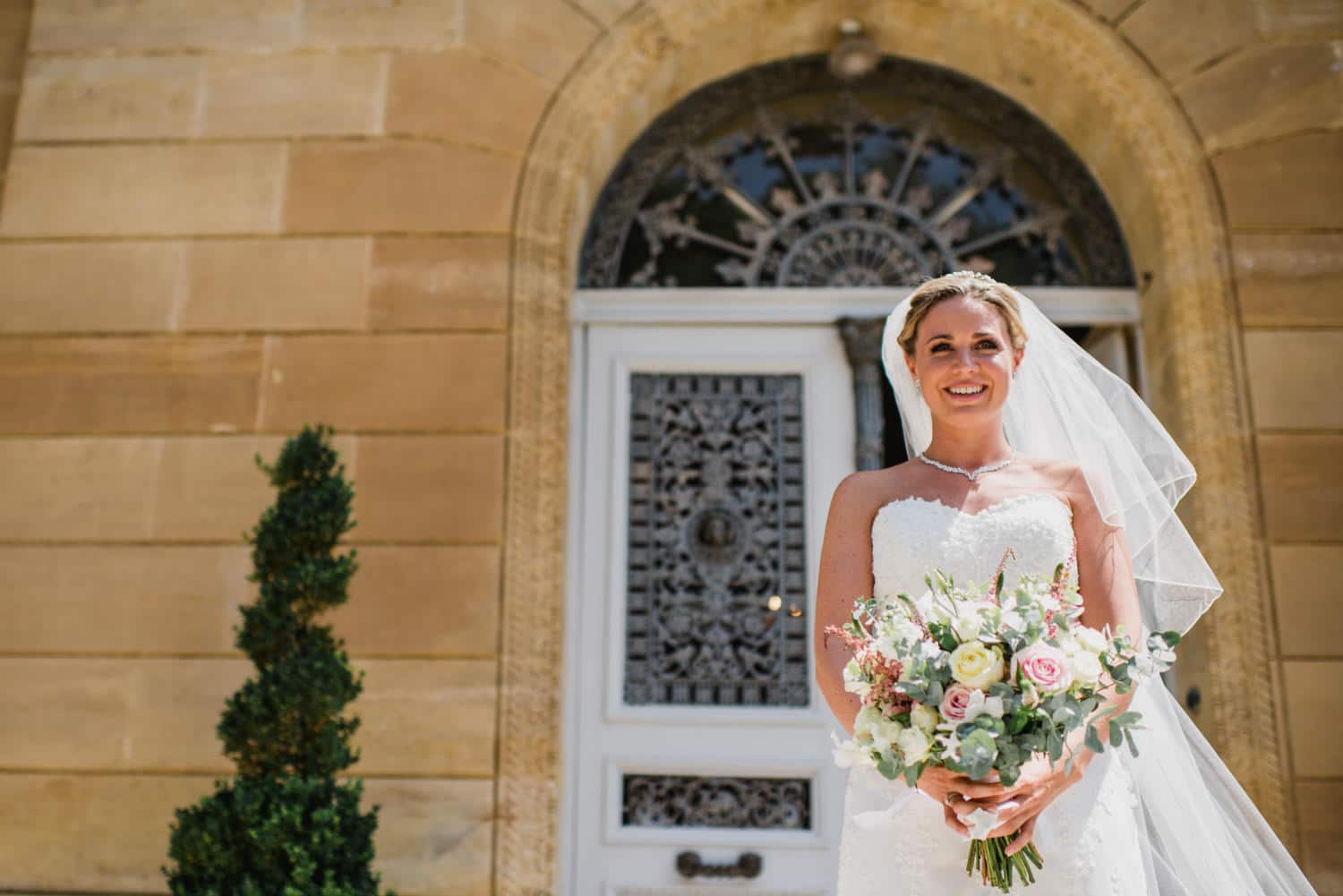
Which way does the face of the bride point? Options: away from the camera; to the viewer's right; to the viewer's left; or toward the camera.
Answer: toward the camera

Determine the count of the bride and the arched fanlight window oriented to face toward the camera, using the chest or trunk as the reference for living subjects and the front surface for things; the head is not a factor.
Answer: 2

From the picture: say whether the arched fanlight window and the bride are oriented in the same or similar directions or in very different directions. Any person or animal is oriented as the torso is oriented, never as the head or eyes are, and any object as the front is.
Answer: same or similar directions

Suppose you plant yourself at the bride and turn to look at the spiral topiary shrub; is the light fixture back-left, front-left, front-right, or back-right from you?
front-right

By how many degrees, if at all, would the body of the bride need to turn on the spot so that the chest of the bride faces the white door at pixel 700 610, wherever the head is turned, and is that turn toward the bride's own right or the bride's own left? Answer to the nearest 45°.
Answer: approximately 135° to the bride's own right

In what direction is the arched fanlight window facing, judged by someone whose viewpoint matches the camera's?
facing the viewer

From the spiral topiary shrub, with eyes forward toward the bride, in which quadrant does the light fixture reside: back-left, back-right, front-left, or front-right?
front-left

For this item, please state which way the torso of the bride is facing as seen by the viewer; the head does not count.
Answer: toward the camera
